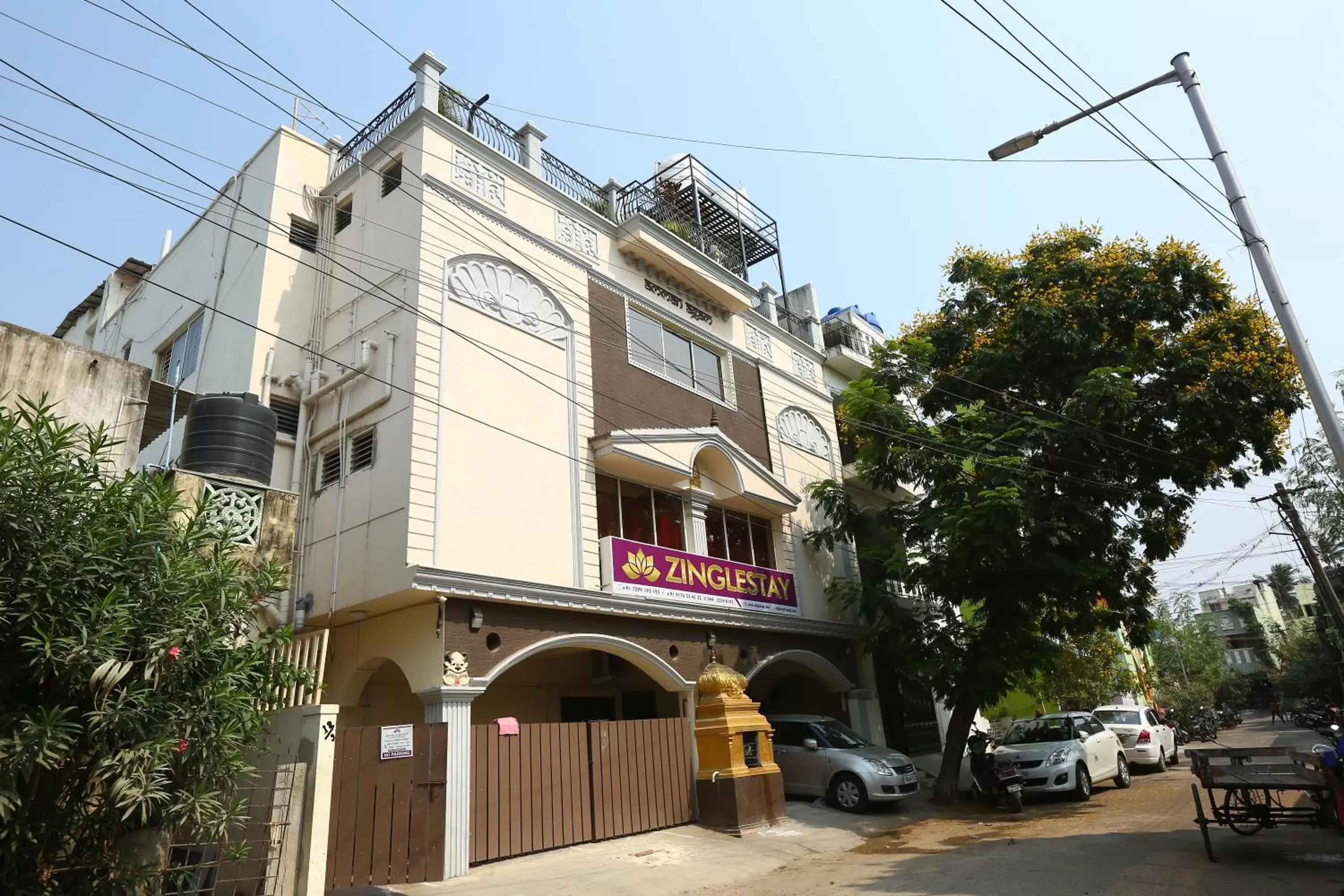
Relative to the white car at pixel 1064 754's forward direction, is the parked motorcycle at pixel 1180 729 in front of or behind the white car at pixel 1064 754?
behind

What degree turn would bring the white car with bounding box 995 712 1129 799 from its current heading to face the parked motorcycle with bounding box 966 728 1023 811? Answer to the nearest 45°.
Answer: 0° — it already faces it

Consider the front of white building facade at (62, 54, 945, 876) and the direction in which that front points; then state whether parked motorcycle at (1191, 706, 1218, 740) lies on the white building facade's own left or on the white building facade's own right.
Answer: on the white building facade's own left

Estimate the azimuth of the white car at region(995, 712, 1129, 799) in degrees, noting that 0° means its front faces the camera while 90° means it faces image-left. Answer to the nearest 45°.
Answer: approximately 45°

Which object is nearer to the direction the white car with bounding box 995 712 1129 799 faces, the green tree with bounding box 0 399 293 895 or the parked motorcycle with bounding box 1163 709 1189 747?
the green tree

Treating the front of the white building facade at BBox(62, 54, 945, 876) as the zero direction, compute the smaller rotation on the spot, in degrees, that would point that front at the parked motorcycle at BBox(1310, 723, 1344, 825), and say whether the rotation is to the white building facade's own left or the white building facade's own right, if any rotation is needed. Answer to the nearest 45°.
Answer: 0° — it already faces it

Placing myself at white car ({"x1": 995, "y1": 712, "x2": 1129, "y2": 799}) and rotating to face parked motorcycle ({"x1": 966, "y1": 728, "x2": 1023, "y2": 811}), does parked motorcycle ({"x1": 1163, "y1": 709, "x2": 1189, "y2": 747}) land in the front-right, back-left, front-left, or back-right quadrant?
back-right
